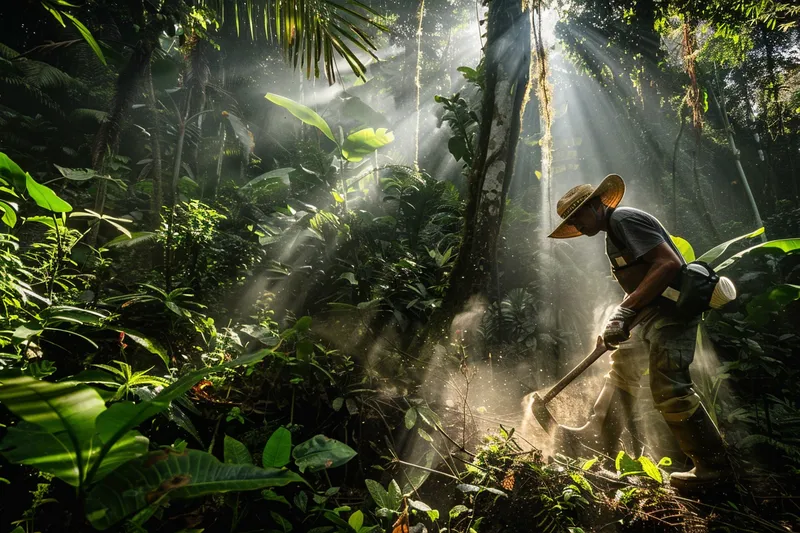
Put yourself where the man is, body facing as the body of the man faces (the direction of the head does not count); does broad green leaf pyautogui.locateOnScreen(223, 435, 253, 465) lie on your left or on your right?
on your left

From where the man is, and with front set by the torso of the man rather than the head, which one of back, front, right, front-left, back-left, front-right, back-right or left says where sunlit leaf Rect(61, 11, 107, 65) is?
front-right

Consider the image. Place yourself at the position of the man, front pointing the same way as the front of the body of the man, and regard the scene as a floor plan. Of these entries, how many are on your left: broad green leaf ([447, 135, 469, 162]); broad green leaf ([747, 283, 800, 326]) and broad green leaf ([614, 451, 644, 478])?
1

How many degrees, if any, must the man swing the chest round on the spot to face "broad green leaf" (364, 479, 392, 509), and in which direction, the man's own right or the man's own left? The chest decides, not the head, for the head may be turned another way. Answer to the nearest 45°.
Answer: approximately 45° to the man's own left

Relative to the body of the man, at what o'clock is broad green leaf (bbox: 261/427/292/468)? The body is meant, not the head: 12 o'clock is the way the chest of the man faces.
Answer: The broad green leaf is roughly at 10 o'clock from the man.

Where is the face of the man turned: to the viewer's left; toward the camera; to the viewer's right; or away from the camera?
to the viewer's left

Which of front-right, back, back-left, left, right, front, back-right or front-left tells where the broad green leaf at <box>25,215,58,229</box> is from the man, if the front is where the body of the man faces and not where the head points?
front-left

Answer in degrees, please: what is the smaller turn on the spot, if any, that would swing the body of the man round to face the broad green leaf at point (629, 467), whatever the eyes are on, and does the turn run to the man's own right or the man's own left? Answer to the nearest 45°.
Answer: approximately 90° to the man's own left

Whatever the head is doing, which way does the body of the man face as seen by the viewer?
to the viewer's left

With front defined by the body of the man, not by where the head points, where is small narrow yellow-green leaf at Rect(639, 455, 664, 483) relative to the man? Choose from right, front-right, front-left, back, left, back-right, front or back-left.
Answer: left
